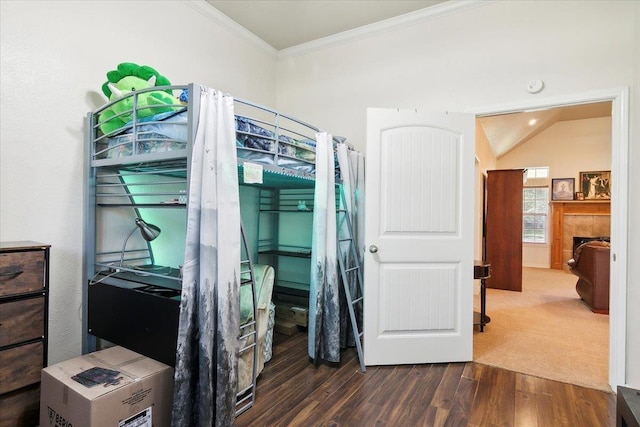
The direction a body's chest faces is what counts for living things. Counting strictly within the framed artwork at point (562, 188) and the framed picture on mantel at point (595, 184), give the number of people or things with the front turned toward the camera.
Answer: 2

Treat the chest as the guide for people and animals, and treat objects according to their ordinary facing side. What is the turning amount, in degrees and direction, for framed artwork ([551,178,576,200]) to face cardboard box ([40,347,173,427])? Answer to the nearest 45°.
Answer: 0° — it already faces it

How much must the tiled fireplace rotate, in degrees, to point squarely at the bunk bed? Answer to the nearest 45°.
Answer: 0° — it already faces it

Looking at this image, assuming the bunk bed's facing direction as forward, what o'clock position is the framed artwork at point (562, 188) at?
The framed artwork is roughly at 10 o'clock from the bunk bed.

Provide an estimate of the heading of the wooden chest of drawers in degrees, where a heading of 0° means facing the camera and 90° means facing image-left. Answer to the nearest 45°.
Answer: approximately 315°

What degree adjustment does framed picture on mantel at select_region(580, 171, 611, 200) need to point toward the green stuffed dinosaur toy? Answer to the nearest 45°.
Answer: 0° — it already faces it
